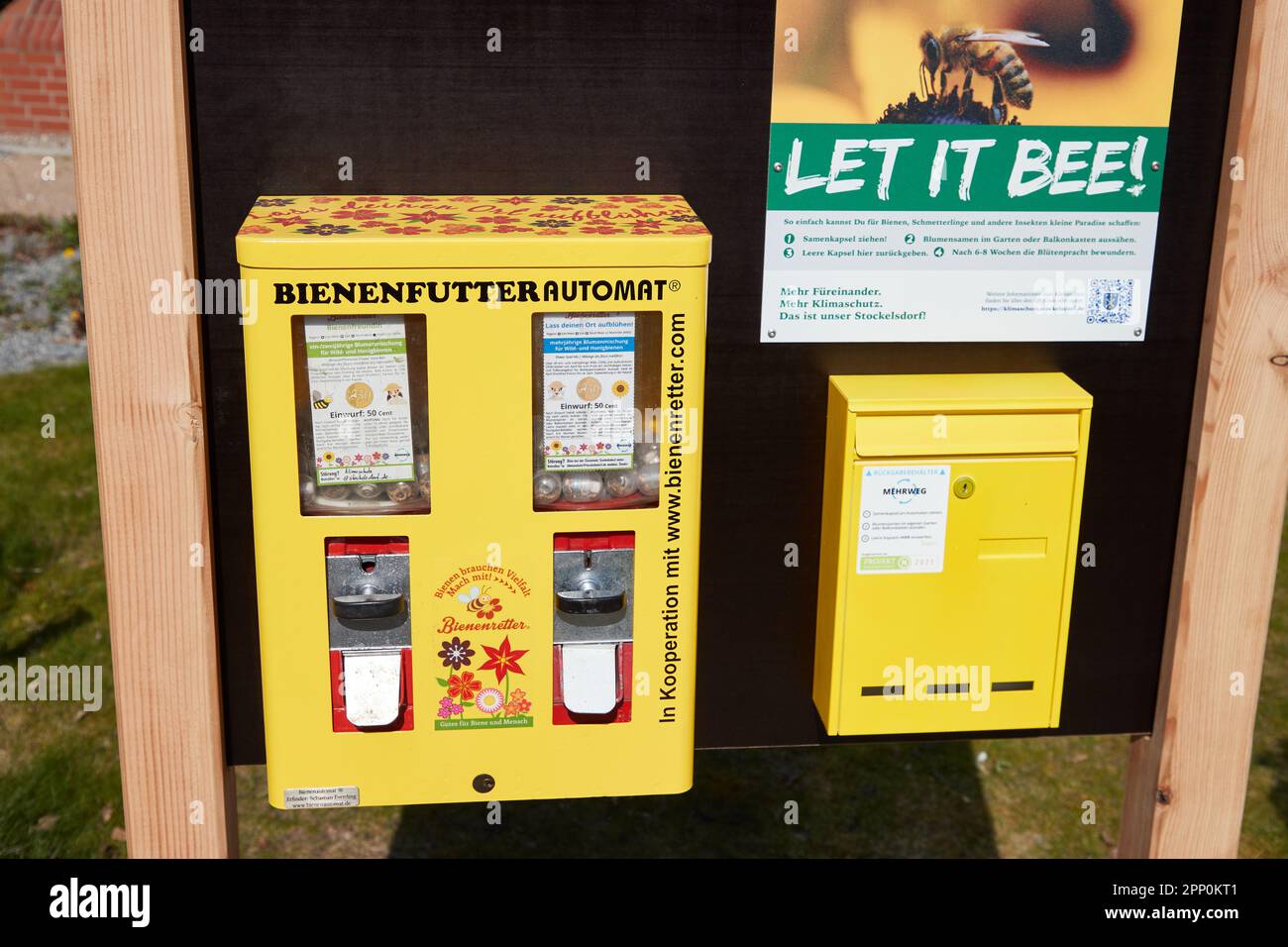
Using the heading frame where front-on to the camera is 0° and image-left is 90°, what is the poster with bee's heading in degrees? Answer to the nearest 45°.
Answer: approximately 0°

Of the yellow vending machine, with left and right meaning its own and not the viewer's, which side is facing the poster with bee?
left

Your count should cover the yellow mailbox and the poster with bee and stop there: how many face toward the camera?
2

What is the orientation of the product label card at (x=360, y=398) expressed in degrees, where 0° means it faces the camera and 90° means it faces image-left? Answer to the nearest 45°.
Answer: approximately 0°
